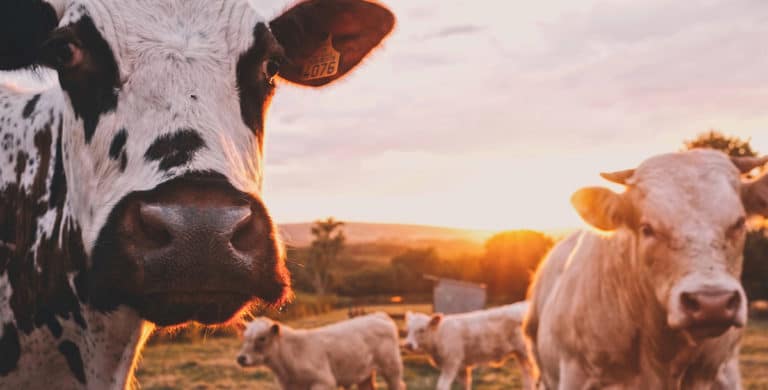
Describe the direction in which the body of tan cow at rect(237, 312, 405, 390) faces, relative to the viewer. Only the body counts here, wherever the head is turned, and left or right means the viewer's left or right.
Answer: facing to the left of the viewer

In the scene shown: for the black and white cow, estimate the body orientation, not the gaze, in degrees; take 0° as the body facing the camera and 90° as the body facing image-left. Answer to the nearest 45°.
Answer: approximately 315°

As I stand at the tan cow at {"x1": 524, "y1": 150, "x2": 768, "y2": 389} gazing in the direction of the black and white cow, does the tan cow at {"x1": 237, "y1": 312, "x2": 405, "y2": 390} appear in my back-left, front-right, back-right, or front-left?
back-right

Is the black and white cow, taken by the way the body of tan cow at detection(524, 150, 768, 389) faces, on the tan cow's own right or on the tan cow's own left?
on the tan cow's own right

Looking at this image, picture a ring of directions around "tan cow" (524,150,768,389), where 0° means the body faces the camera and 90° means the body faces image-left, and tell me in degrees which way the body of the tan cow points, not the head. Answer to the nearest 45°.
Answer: approximately 315°

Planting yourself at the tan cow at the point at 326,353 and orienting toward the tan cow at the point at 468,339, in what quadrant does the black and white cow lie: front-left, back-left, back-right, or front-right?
back-right

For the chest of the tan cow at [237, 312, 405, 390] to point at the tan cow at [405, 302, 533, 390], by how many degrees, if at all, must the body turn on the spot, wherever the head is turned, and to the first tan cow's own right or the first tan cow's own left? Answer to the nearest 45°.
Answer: approximately 135° to the first tan cow's own right

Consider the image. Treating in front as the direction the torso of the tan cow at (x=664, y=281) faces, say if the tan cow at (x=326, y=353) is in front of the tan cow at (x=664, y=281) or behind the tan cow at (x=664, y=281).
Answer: behind

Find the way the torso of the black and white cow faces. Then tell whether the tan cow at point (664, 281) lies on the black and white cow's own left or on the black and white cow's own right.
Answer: on the black and white cow's own left

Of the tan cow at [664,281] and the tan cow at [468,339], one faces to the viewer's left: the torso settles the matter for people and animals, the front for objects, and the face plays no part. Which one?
the tan cow at [468,339]

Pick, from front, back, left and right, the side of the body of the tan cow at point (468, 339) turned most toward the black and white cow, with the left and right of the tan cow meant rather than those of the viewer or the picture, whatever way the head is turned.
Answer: left

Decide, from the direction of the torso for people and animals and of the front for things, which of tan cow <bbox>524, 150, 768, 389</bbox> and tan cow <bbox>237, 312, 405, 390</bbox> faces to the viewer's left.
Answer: tan cow <bbox>237, 312, 405, 390</bbox>

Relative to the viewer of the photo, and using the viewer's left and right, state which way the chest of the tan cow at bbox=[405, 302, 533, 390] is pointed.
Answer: facing to the left of the viewer

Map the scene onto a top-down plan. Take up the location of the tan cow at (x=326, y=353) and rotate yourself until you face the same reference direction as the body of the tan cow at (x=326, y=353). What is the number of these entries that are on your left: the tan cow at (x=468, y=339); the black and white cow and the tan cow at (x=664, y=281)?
2
